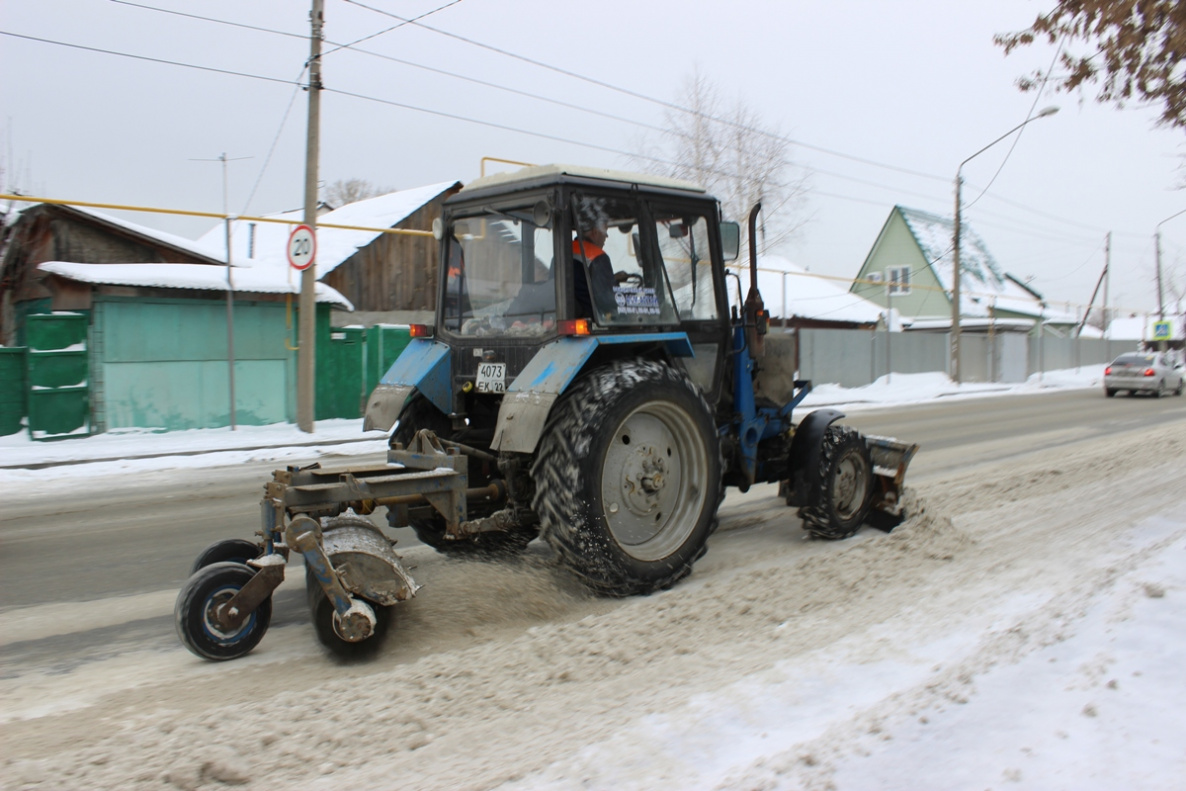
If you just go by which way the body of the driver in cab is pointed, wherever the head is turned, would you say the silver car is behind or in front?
in front

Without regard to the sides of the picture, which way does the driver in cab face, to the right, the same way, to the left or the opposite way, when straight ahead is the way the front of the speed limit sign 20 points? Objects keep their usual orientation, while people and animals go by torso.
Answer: the opposite way

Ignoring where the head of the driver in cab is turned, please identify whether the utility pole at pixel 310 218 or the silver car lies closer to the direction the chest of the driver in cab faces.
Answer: the silver car

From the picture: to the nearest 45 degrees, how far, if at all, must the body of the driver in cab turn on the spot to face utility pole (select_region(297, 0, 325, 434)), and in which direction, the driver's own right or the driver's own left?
approximately 90° to the driver's own left

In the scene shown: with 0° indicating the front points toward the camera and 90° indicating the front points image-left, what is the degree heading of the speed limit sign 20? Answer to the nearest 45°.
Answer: approximately 45°

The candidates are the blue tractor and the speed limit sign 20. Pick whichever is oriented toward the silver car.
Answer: the blue tractor

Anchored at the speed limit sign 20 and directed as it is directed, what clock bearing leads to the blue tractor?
The blue tractor is roughly at 10 o'clock from the speed limit sign 20.

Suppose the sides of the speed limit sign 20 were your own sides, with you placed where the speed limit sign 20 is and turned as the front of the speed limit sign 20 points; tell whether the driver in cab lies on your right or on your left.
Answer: on your left

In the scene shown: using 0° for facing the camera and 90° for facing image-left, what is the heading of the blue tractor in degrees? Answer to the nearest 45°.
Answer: approximately 225°

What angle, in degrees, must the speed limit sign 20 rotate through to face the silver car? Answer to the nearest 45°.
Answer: approximately 135° to its left

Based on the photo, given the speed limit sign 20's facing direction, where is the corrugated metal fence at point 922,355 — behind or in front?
behind

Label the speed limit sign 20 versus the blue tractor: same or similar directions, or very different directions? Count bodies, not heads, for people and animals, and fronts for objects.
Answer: very different directions

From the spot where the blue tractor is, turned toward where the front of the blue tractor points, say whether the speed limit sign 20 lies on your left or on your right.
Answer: on your left

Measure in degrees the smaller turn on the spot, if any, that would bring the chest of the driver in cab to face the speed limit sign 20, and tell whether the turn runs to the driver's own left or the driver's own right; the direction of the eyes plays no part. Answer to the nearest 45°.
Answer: approximately 90° to the driver's own left

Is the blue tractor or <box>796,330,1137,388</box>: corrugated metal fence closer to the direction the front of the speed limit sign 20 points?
the blue tractor

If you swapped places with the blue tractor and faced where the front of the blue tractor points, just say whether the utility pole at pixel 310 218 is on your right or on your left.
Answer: on your left
